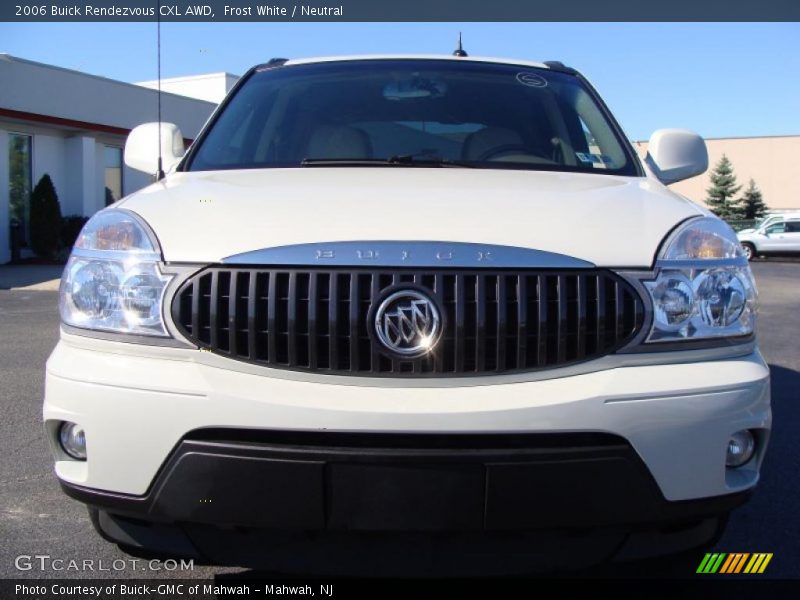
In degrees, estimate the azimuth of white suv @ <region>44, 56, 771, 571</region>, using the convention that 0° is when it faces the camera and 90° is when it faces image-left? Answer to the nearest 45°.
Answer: approximately 0°

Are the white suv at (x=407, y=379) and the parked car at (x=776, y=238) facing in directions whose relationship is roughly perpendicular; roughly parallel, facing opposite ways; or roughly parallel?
roughly perpendicular

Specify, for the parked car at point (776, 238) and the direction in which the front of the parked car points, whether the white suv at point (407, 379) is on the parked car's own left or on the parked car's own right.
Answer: on the parked car's own left

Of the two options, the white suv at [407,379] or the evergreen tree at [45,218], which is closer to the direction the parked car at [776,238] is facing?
the evergreen tree

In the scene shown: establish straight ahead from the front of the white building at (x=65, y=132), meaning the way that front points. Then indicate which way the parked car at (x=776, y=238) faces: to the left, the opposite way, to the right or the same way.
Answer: the opposite way

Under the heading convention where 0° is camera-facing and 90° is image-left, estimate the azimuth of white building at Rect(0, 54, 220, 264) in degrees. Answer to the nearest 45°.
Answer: approximately 315°

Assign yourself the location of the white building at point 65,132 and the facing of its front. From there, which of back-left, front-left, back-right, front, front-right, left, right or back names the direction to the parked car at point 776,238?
front-left

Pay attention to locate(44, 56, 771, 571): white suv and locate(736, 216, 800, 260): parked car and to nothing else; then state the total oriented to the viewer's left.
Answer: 1

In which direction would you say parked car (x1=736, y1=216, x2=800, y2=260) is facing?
to the viewer's left
